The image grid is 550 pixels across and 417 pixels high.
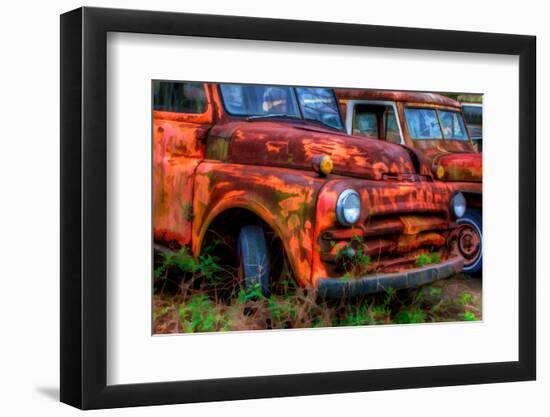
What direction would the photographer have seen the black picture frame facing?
facing the viewer and to the right of the viewer
